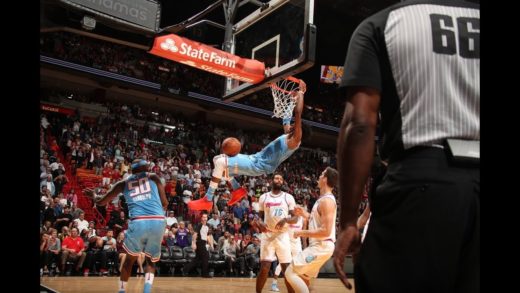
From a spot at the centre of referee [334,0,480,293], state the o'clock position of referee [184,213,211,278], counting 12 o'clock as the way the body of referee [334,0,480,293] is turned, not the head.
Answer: referee [184,213,211,278] is roughly at 11 o'clock from referee [334,0,480,293].

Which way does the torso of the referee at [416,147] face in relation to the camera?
away from the camera

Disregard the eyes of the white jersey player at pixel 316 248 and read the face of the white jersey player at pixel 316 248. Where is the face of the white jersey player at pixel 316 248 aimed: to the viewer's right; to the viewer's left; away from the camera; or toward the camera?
to the viewer's left

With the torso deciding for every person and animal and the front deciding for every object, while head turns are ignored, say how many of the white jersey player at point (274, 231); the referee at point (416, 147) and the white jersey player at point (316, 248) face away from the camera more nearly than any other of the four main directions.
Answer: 1

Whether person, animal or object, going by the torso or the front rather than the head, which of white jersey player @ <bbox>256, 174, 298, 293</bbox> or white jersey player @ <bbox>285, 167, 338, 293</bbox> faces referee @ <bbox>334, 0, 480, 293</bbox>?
white jersey player @ <bbox>256, 174, 298, 293</bbox>

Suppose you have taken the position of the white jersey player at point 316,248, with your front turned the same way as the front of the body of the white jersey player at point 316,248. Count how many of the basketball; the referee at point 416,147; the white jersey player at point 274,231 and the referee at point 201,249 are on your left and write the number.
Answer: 1

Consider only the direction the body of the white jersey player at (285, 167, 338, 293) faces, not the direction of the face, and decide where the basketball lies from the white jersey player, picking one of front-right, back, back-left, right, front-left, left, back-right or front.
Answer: front-right

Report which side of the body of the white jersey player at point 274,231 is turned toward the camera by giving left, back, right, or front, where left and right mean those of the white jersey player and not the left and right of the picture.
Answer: front

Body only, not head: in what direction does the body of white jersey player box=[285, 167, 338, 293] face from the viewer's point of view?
to the viewer's left

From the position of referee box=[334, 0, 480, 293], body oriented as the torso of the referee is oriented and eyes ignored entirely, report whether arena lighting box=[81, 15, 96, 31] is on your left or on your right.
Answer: on your left

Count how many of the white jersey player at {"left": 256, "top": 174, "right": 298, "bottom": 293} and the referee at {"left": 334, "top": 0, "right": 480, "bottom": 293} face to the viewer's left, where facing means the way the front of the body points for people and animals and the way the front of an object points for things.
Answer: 0

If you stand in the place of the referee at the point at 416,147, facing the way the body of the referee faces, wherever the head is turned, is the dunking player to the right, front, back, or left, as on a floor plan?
front

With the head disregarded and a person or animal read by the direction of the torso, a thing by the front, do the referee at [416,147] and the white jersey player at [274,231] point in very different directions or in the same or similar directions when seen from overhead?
very different directions

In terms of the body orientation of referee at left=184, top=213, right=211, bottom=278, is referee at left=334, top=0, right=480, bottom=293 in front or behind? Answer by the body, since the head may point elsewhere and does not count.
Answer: in front
